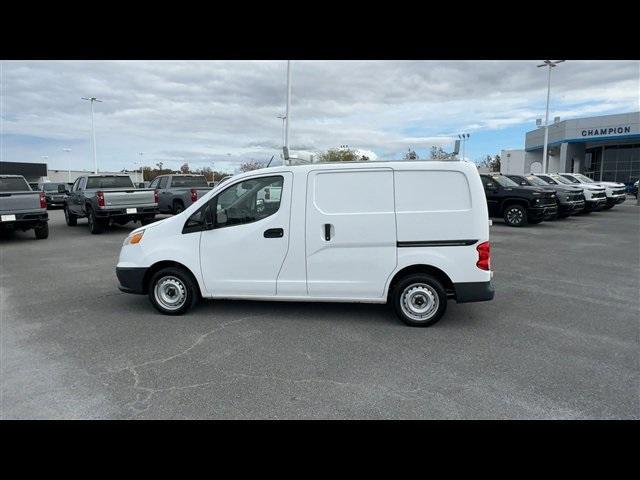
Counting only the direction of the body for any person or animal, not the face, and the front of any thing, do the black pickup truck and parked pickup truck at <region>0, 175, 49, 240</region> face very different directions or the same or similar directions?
very different directions

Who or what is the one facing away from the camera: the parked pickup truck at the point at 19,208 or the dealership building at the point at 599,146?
the parked pickup truck

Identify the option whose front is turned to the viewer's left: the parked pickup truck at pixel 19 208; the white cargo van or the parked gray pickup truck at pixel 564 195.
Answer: the white cargo van

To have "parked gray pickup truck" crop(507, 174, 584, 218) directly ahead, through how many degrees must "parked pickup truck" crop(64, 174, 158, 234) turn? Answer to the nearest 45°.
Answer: approximately 135° to its right

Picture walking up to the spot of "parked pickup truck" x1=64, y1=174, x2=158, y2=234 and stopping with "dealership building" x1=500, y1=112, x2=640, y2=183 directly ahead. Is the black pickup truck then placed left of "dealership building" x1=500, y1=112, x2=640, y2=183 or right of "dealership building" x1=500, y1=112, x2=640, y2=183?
right

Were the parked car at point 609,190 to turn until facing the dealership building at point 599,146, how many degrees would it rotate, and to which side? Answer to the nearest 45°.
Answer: approximately 135° to its left

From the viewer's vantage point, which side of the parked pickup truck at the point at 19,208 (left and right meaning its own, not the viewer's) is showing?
back

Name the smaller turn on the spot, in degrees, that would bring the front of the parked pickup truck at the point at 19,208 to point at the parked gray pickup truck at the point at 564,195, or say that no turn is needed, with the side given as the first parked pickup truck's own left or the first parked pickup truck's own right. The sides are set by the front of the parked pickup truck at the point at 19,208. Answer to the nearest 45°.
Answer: approximately 90° to the first parked pickup truck's own right

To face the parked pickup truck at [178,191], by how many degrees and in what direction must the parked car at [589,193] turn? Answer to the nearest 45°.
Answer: approximately 90° to its right

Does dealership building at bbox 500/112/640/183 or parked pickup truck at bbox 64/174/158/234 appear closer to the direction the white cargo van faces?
the parked pickup truck

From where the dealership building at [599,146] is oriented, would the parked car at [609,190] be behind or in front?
in front

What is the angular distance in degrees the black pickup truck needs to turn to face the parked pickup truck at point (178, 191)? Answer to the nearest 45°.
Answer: approximately 135° to its right
